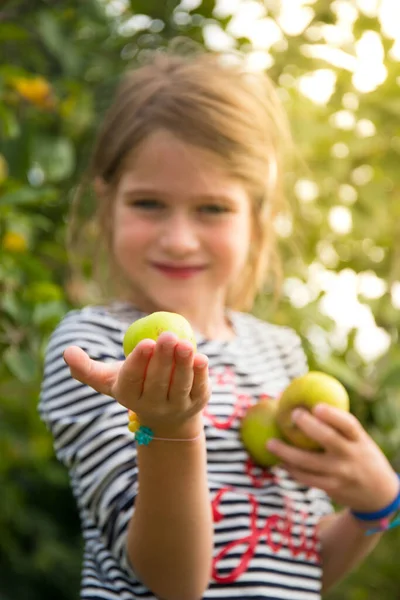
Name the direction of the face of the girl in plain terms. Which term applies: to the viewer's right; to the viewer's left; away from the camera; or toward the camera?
toward the camera

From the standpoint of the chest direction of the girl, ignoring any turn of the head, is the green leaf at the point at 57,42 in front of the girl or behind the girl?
behind
